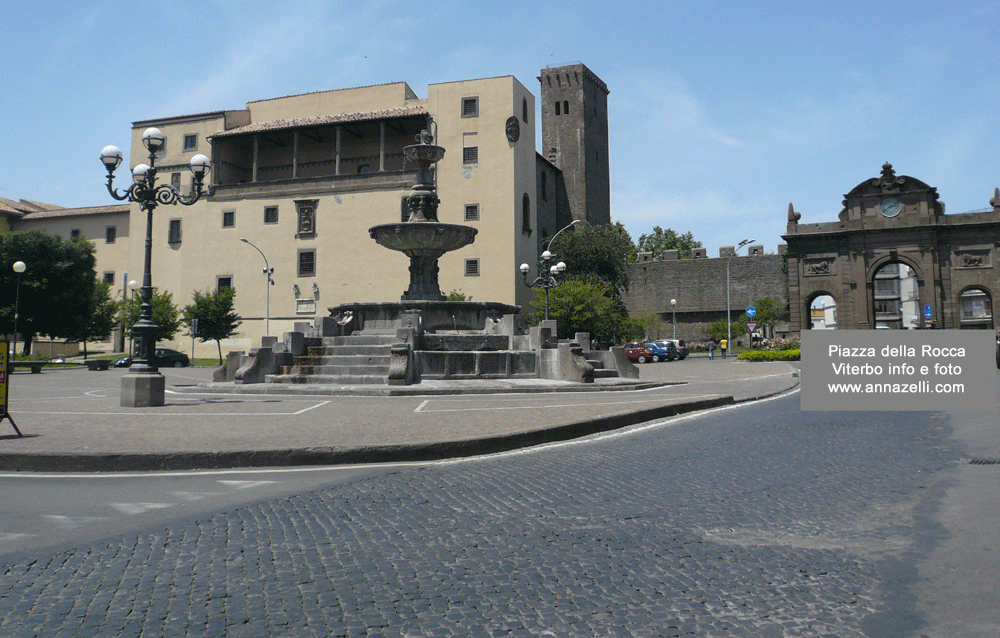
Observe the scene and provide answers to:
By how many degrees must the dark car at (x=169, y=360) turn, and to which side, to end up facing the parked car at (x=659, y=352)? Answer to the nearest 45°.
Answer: approximately 180°

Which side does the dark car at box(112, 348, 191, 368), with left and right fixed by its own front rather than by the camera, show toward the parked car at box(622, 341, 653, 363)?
back

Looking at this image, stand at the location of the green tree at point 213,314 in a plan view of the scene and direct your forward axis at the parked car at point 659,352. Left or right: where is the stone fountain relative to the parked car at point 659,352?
right

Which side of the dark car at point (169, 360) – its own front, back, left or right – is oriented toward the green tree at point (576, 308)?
back

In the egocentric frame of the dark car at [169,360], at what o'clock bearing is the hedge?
The hedge is roughly at 7 o'clock from the dark car.

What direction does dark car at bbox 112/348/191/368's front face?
to the viewer's left
